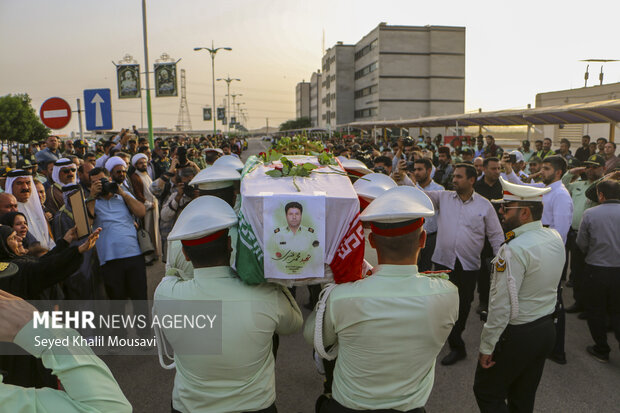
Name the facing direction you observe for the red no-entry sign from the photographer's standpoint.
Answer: facing the viewer

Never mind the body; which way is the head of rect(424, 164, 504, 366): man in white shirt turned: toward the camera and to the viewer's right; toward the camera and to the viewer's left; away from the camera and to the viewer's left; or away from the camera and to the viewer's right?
toward the camera and to the viewer's left

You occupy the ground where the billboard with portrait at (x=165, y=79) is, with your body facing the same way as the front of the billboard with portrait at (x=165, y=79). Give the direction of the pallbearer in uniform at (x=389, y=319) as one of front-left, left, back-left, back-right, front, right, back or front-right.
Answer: front

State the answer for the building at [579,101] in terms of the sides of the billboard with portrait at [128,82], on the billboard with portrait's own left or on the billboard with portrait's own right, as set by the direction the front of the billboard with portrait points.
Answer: on the billboard with portrait's own left

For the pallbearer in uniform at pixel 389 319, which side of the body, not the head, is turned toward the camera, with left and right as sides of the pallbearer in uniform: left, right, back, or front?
back

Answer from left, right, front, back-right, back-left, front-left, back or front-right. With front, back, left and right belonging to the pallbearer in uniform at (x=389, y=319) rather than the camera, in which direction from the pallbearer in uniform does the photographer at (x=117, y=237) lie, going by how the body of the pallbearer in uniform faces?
front-left

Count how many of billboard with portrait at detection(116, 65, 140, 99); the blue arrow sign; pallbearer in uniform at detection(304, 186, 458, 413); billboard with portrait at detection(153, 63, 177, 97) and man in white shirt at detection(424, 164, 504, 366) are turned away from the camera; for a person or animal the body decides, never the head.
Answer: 1

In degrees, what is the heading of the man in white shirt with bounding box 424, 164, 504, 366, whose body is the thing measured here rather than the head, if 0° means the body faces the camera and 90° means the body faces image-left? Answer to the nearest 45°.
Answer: approximately 45°

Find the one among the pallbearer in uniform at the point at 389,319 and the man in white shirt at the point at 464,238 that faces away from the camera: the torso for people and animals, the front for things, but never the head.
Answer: the pallbearer in uniform

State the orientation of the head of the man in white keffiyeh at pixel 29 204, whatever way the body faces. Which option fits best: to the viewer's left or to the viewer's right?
to the viewer's right

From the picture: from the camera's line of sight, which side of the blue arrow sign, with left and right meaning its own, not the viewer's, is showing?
front

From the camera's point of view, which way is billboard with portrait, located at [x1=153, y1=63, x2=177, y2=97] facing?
toward the camera

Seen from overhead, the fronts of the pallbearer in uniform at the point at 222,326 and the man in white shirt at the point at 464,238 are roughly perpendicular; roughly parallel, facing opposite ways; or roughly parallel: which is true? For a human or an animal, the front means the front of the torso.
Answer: roughly perpendicular

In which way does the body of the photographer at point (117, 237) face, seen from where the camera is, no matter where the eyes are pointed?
toward the camera

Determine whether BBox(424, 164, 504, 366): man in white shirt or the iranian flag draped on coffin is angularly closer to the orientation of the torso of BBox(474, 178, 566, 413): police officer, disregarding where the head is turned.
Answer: the man in white shirt
